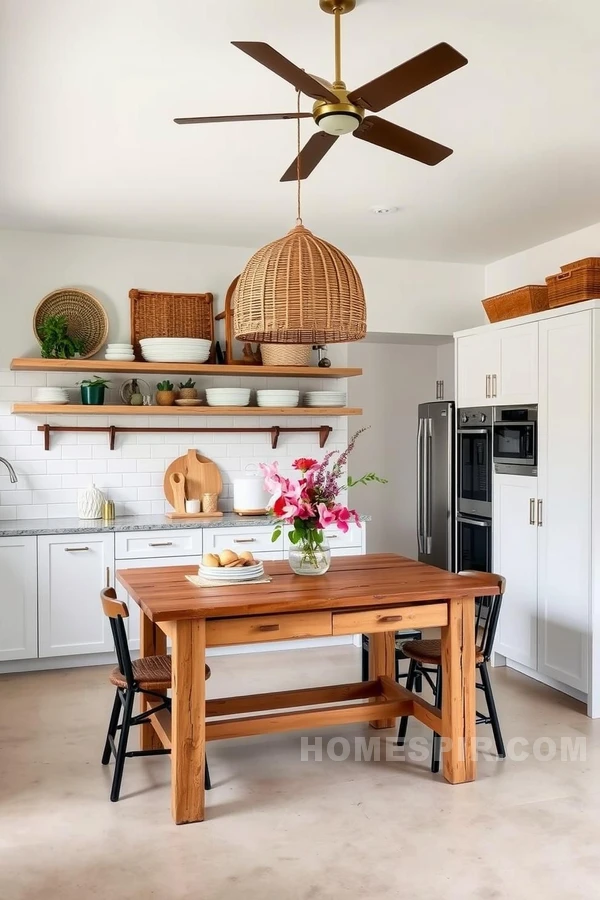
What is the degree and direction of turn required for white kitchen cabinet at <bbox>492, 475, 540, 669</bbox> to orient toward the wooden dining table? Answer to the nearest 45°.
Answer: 0° — it already faces it

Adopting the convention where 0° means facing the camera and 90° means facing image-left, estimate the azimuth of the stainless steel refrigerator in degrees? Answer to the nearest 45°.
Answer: approximately 45°

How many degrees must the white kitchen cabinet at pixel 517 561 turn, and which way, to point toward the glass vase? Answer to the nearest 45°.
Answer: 0° — it already faces it

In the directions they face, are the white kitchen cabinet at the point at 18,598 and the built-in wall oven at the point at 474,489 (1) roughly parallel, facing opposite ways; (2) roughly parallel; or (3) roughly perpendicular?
roughly perpendicular

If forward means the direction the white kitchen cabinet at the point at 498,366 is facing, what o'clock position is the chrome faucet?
The chrome faucet is roughly at 1 o'clock from the white kitchen cabinet.

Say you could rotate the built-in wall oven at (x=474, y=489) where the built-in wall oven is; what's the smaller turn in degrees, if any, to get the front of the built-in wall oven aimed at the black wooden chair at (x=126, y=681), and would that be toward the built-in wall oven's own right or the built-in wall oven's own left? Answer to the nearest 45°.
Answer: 0° — it already faces it

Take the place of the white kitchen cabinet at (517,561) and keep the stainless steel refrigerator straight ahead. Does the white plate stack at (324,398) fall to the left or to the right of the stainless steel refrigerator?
left

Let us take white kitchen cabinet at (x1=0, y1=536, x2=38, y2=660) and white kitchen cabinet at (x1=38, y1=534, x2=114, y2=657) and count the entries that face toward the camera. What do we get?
2

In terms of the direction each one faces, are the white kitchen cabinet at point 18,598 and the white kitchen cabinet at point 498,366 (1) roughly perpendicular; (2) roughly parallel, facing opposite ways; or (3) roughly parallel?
roughly perpendicular
